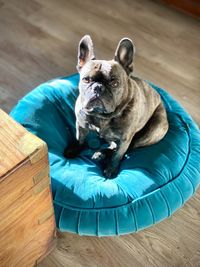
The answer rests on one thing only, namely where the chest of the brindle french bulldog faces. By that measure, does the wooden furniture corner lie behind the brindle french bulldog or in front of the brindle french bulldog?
in front

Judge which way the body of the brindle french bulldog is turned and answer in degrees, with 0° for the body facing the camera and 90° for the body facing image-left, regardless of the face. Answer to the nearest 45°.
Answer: approximately 45°
